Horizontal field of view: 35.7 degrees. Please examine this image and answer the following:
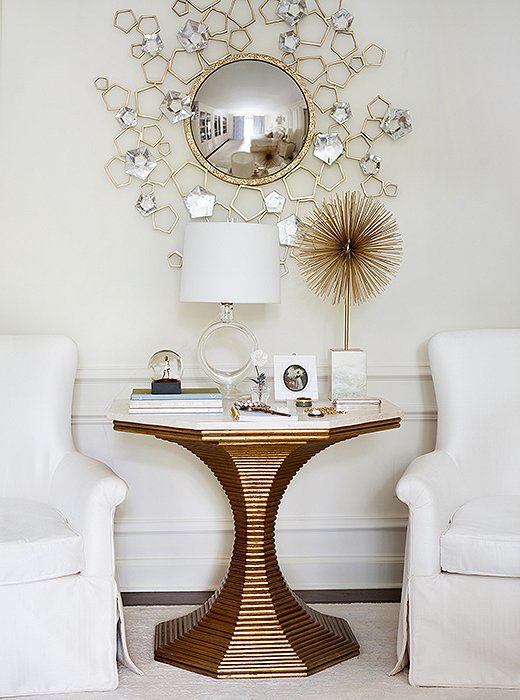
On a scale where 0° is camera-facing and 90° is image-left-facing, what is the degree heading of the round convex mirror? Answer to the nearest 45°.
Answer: approximately 0°

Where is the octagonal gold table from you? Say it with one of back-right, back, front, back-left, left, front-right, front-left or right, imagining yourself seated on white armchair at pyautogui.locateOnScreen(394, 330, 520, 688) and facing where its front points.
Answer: right

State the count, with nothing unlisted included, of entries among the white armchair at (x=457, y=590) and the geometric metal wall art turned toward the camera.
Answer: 2

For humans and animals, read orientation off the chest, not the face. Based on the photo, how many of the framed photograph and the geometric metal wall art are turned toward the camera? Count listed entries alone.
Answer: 2

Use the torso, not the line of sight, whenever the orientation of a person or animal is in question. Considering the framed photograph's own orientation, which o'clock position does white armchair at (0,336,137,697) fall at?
The white armchair is roughly at 2 o'clock from the framed photograph.
